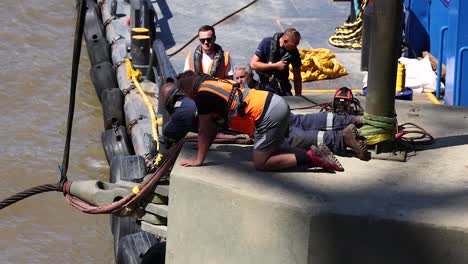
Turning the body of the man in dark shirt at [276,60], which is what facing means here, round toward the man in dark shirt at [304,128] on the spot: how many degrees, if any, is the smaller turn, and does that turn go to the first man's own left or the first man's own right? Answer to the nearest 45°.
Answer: approximately 45° to the first man's own right

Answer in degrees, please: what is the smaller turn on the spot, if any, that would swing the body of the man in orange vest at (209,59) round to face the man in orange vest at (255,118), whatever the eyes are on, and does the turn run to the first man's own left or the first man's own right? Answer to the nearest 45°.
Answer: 0° — they already face them

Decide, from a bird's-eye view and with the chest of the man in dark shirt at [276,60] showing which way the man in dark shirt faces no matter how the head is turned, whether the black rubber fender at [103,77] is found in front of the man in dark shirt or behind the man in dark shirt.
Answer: behind

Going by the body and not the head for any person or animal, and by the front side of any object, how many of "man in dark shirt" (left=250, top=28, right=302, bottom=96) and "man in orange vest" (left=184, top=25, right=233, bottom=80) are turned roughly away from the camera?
0

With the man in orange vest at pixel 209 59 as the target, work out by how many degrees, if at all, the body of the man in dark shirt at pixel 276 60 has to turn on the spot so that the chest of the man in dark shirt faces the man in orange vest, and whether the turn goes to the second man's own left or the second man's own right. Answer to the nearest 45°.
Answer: approximately 135° to the second man's own right

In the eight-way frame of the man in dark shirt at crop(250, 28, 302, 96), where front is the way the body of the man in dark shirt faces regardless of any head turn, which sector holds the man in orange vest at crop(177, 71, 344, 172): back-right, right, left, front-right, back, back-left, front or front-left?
front-right

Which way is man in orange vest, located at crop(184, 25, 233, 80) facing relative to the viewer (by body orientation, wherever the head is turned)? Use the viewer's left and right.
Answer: facing the viewer

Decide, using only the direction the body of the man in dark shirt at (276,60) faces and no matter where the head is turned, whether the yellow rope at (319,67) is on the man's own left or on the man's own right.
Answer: on the man's own left
